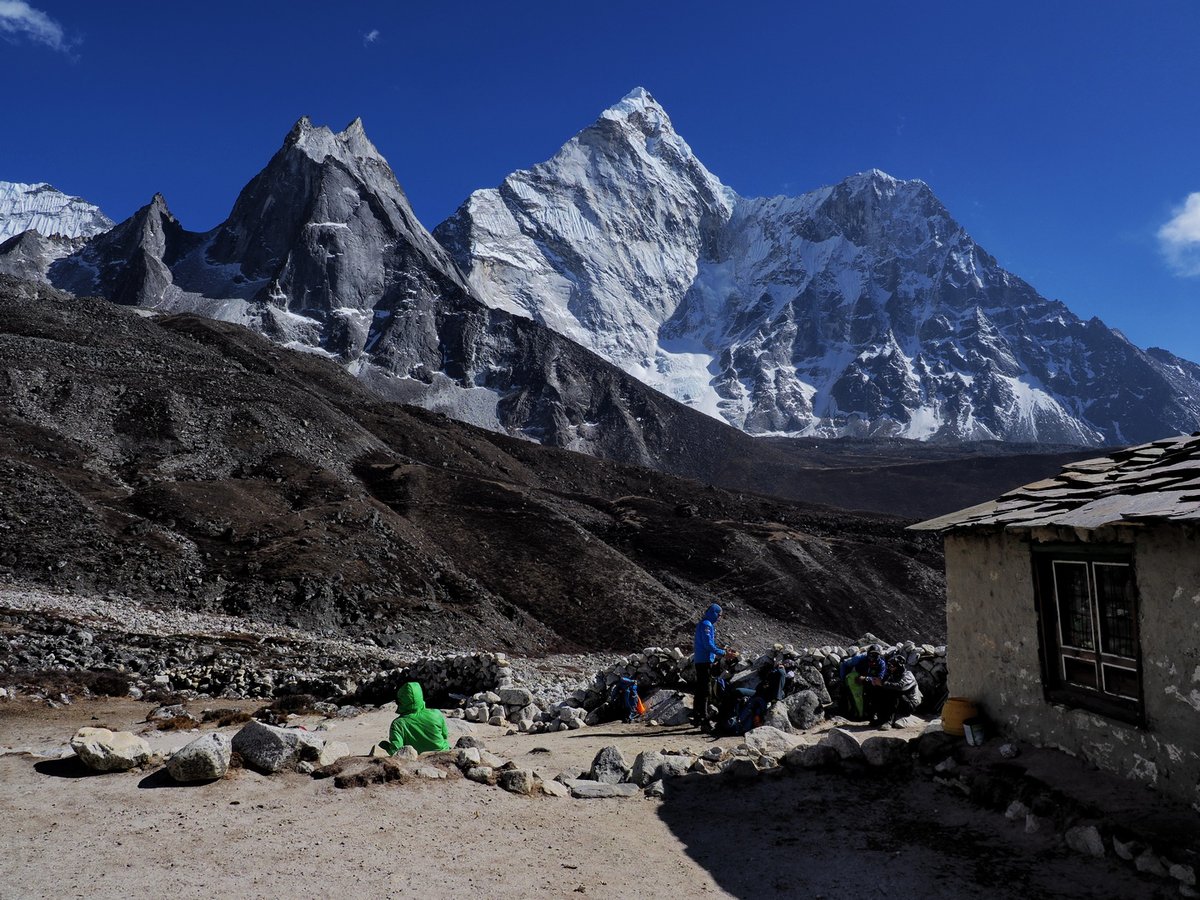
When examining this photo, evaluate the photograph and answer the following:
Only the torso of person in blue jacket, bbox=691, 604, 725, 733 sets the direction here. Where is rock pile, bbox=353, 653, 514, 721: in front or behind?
behind

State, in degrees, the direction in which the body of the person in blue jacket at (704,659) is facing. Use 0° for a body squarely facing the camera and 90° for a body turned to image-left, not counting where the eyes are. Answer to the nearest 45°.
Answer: approximately 270°

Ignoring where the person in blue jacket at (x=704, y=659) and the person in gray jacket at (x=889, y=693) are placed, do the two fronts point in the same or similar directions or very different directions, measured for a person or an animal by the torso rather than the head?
very different directions

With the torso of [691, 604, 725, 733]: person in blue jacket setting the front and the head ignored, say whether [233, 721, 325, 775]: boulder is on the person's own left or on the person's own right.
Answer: on the person's own right

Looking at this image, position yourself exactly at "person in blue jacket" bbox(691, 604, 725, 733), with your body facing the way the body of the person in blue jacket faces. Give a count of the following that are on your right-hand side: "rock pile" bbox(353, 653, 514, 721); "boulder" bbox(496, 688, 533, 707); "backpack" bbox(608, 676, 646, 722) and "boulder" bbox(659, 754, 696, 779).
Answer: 1

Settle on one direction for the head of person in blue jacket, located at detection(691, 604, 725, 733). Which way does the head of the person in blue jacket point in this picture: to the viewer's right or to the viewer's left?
to the viewer's right

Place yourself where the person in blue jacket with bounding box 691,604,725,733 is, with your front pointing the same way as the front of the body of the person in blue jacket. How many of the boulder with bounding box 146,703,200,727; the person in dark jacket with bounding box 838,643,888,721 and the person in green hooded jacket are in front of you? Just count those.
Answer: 1

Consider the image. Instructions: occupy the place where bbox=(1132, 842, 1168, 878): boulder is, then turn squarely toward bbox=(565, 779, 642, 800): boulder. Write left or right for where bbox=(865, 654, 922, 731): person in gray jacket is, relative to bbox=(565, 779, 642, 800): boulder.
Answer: right

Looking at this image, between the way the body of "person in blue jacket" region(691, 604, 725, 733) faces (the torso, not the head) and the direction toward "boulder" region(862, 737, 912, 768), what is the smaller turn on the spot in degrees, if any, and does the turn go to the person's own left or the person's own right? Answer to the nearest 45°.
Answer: approximately 45° to the person's own right

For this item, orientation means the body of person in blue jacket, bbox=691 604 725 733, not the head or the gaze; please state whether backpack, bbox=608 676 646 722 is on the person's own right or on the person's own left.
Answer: on the person's own left

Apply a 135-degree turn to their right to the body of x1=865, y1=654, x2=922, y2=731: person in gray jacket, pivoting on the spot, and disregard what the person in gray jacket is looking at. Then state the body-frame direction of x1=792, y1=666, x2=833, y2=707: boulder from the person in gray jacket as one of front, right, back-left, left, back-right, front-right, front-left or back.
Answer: left

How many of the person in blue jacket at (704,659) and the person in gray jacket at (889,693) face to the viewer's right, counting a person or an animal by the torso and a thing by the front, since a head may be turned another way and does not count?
1
